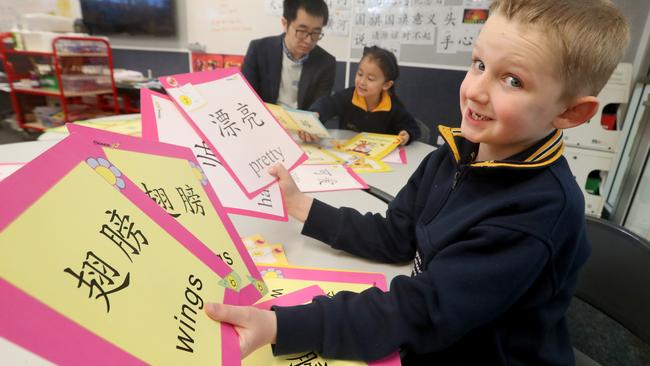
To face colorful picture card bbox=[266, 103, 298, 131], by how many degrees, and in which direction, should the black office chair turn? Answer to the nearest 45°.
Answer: approximately 45° to its right

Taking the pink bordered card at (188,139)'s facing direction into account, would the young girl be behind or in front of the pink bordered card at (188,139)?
behind

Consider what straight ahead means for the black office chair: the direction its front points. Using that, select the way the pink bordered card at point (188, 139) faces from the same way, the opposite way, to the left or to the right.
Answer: to the left

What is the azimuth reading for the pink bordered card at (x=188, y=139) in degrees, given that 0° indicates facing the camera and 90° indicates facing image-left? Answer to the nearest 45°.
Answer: approximately 0°

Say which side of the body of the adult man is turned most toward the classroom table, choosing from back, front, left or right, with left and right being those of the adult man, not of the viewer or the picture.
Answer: front

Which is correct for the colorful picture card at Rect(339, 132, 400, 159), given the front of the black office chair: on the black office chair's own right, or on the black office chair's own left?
on the black office chair's own right

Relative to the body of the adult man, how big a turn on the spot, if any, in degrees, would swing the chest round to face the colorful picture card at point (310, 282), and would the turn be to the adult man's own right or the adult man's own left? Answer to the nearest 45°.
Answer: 0° — they already face it

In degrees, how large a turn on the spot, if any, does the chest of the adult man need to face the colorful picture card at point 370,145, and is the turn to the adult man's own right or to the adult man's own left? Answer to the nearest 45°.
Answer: approximately 45° to the adult man's own left

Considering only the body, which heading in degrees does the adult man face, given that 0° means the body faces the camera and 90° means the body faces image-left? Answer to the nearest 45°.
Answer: approximately 0°

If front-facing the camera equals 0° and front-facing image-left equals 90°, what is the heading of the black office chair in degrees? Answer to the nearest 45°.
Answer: approximately 45°

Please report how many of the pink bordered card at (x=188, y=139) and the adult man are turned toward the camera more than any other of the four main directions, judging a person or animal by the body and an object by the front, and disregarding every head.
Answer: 2
